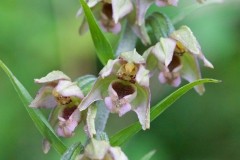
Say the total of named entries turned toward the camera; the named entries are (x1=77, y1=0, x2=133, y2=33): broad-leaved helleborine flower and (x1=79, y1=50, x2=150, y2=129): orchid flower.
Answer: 2

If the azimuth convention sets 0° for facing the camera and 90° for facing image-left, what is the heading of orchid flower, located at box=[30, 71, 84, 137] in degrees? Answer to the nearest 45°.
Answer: approximately 45°

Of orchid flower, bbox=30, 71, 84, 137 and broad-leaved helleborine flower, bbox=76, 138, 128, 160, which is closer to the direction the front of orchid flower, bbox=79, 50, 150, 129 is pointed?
the broad-leaved helleborine flower

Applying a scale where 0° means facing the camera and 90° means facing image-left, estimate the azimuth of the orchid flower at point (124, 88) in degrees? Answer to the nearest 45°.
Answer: approximately 0°

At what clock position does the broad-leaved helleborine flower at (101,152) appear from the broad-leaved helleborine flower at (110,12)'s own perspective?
the broad-leaved helleborine flower at (101,152) is roughly at 1 o'clock from the broad-leaved helleborine flower at (110,12).

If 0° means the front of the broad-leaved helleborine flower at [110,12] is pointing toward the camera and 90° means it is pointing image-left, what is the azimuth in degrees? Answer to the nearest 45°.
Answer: approximately 0°

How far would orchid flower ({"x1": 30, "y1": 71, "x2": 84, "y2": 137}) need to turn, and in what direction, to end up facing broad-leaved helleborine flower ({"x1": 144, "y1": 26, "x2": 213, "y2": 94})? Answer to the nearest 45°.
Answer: approximately 135° to its left

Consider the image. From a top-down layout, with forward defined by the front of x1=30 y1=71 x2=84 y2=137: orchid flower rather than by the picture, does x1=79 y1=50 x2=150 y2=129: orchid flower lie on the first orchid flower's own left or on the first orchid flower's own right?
on the first orchid flower's own left
